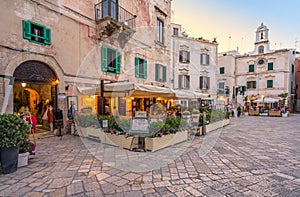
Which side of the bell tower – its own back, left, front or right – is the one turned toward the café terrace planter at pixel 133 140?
front

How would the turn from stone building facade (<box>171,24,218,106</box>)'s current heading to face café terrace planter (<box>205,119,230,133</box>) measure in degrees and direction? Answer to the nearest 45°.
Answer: approximately 45° to its right

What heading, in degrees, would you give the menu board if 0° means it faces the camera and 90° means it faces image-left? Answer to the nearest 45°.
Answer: approximately 0°

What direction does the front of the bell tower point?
toward the camera

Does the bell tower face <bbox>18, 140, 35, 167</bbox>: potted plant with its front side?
yes

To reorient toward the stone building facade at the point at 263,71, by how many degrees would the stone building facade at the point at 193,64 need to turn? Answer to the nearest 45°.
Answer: approximately 90° to its left

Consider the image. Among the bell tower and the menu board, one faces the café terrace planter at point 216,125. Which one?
the bell tower

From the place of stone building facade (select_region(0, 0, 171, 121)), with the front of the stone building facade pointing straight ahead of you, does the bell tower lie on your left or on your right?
on your left

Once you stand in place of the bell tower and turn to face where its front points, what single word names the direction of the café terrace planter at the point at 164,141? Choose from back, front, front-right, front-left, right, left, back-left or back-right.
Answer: front

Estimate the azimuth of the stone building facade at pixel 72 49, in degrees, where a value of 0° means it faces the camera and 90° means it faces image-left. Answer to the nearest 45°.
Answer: approximately 315°

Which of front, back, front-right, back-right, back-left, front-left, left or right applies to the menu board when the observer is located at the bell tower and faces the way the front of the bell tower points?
front

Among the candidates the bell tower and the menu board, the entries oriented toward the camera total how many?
2

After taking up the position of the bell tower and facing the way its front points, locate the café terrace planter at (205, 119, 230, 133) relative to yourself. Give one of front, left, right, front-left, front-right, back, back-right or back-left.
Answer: front

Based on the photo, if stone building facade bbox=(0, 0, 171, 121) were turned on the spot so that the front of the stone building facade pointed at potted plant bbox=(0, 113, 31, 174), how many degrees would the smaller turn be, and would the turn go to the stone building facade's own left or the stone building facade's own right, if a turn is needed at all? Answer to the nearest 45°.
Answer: approximately 45° to the stone building facade's own right

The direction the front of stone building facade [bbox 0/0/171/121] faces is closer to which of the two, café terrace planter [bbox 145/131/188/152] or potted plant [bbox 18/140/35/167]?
the café terrace planter
